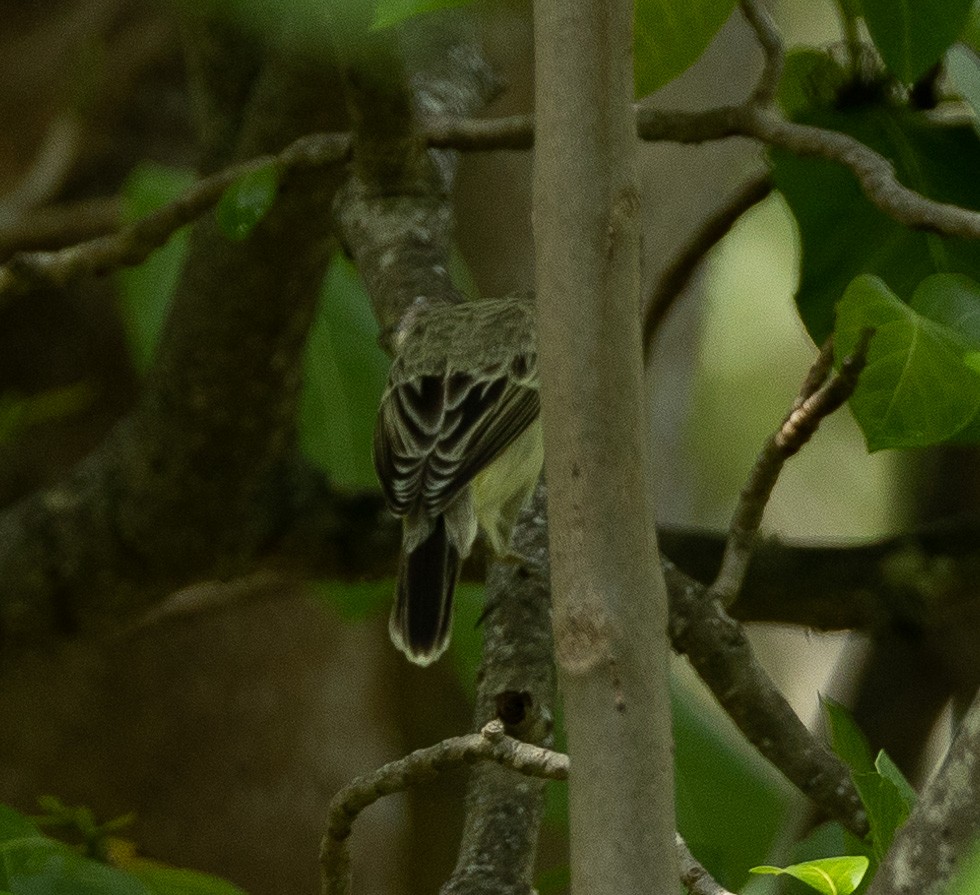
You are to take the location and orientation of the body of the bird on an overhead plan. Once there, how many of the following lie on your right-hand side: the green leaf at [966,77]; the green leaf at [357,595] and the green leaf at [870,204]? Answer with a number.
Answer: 2

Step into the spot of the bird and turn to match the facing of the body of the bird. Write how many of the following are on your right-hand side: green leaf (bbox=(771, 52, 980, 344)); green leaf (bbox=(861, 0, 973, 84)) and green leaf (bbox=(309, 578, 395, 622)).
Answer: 2

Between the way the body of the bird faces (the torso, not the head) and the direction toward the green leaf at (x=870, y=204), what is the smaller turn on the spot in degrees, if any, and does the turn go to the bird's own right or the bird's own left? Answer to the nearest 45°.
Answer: approximately 90° to the bird's own right

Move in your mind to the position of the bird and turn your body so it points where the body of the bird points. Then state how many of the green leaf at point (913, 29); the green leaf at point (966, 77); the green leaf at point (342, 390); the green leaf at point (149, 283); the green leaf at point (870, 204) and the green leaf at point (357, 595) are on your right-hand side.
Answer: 3

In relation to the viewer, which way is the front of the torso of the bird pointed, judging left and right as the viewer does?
facing away from the viewer and to the right of the viewer

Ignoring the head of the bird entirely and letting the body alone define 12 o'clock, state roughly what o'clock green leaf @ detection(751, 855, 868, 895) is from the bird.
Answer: The green leaf is roughly at 4 o'clock from the bird.
